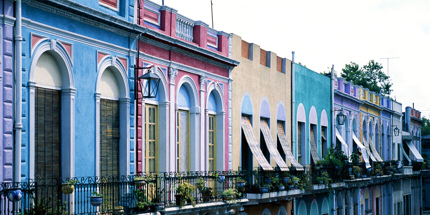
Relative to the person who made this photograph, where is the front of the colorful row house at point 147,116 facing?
facing the viewer and to the right of the viewer

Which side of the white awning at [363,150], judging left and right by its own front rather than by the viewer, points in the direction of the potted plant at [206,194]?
right

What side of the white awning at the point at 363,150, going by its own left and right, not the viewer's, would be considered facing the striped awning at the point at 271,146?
right

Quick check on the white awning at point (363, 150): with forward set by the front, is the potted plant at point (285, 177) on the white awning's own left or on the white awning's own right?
on the white awning's own right

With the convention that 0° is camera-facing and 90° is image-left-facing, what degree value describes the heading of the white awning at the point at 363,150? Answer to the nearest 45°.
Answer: approximately 270°

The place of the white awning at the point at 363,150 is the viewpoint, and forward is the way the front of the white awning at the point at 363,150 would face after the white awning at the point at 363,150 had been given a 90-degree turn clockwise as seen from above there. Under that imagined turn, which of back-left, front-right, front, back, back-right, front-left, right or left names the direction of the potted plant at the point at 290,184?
front
